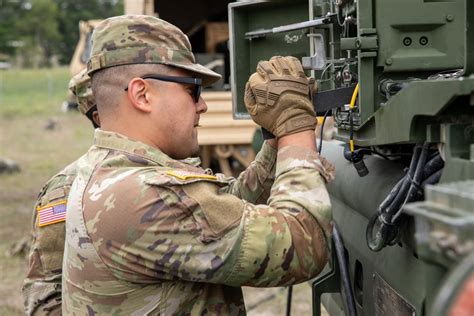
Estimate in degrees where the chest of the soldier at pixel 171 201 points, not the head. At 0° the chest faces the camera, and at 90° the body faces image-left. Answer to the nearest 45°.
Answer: approximately 270°

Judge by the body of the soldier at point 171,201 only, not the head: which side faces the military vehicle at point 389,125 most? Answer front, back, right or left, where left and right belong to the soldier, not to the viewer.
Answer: front

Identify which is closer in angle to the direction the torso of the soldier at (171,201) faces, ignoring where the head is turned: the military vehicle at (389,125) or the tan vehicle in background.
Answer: the military vehicle

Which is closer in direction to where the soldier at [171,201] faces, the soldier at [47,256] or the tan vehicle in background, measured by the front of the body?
the tan vehicle in background

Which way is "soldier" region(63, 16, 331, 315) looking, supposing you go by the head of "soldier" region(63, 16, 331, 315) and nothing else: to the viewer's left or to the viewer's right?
to the viewer's right

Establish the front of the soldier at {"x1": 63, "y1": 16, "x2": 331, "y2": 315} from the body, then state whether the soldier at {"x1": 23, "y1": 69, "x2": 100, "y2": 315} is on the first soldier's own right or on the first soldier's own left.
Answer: on the first soldier's own left

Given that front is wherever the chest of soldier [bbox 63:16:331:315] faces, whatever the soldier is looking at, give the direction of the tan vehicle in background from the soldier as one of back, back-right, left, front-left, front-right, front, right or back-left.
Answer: left
